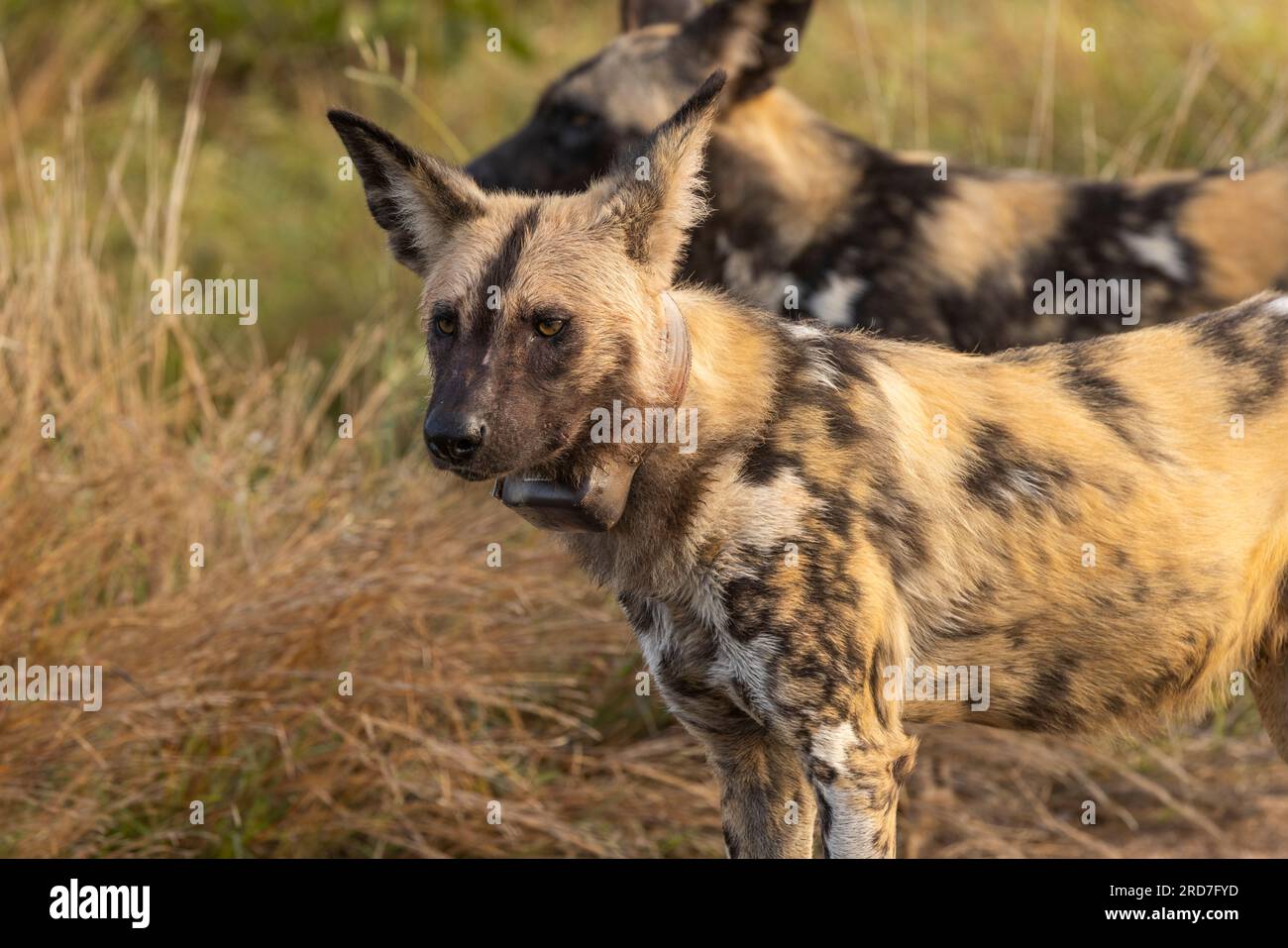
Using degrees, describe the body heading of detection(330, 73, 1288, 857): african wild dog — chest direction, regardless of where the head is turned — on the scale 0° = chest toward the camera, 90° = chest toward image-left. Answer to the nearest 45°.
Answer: approximately 45°

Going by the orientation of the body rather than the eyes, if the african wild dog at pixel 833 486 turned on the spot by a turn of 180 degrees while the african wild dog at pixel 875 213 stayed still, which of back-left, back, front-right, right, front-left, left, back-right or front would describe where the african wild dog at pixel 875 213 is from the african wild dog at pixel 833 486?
front-left

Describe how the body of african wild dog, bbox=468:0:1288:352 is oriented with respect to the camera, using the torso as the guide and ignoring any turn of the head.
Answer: to the viewer's left
